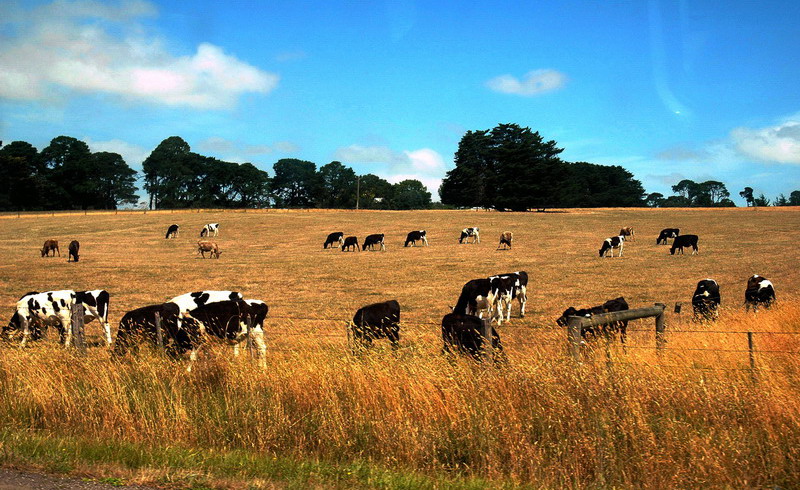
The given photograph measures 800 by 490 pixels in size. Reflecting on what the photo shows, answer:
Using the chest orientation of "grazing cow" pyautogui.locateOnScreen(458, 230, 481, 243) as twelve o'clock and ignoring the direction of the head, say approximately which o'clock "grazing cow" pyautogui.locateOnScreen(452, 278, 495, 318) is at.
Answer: "grazing cow" pyautogui.locateOnScreen(452, 278, 495, 318) is roughly at 9 o'clock from "grazing cow" pyautogui.locateOnScreen(458, 230, 481, 243).

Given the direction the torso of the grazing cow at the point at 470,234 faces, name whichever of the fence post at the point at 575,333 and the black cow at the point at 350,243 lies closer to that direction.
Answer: the black cow

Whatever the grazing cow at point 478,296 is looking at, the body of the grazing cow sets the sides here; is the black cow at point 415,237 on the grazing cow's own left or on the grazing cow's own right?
on the grazing cow's own right

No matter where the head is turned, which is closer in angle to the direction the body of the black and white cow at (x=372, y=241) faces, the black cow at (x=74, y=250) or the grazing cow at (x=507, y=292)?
the black cow

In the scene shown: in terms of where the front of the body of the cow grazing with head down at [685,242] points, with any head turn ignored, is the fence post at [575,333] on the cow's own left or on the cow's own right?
on the cow's own left

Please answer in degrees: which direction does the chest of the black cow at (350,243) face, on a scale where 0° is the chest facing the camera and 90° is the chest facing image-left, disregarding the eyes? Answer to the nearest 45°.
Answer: approximately 90°

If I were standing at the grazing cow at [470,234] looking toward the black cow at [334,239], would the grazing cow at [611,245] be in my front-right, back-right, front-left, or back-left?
back-left

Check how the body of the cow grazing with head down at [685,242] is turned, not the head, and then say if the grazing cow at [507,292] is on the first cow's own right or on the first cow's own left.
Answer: on the first cow's own left

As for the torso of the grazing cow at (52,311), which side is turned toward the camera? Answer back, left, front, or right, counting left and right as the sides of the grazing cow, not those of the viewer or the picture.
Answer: left

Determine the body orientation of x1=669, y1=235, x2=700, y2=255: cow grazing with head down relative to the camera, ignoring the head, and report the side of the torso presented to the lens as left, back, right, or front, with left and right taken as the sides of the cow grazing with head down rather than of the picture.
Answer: left

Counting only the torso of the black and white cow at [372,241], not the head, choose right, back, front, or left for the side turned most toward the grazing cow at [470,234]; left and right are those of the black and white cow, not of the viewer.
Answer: back

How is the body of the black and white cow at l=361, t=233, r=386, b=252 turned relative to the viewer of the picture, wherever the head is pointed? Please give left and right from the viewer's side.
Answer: facing to the left of the viewer

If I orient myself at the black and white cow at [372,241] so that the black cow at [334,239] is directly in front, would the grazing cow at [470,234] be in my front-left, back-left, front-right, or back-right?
back-right

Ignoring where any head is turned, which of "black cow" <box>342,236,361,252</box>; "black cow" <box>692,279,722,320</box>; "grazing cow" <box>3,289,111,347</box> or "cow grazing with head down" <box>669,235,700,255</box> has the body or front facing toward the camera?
"black cow" <box>692,279,722,320</box>

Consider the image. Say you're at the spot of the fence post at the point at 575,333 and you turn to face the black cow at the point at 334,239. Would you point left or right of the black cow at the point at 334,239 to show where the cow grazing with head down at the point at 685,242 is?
right

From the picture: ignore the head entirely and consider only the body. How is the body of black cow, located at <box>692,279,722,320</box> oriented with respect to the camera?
toward the camera
